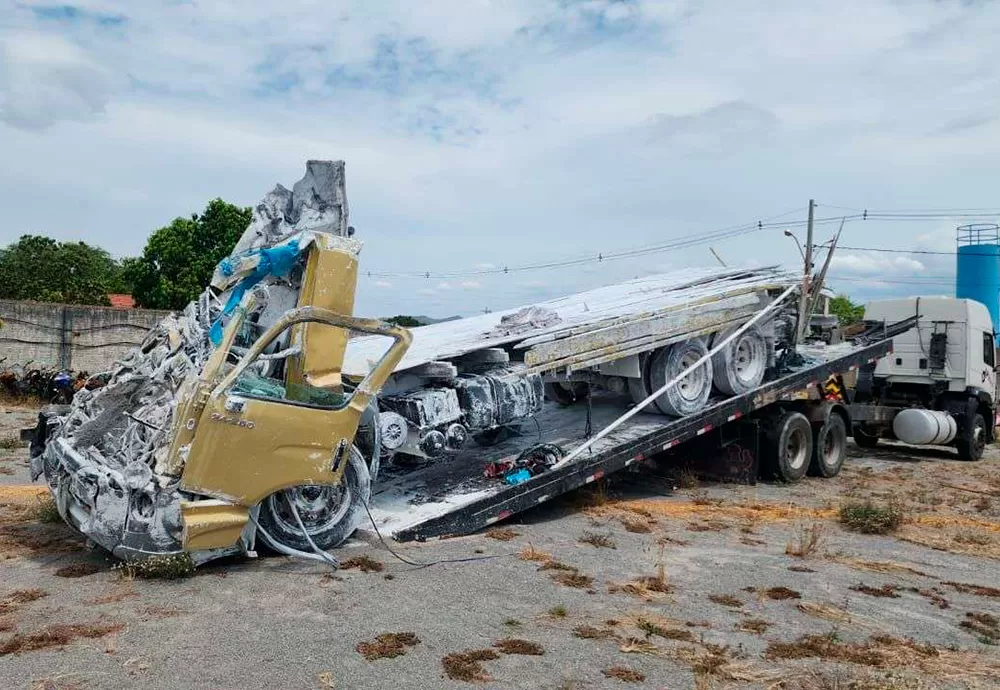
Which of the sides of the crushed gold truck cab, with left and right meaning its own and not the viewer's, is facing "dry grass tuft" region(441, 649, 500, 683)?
left

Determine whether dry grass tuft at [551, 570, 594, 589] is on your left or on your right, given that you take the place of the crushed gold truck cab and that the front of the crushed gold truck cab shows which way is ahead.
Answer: on your left

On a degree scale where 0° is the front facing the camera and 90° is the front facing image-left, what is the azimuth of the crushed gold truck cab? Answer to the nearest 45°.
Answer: approximately 45°

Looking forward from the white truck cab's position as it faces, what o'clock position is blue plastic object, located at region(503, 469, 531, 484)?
The blue plastic object is roughly at 5 o'clock from the white truck cab.

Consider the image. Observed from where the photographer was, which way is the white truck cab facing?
facing away from the viewer and to the right of the viewer

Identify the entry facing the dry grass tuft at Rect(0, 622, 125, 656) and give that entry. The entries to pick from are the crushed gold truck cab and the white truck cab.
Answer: the crushed gold truck cab

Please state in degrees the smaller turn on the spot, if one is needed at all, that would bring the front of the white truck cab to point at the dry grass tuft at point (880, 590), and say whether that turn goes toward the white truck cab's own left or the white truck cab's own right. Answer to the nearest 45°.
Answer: approximately 135° to the white truck cab's own right

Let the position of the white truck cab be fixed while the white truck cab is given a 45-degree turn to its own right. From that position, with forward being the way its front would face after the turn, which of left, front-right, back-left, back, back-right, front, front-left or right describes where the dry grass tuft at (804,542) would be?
right

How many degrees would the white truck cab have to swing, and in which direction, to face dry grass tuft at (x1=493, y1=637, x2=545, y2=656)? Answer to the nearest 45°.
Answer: approximately 135° to its right
